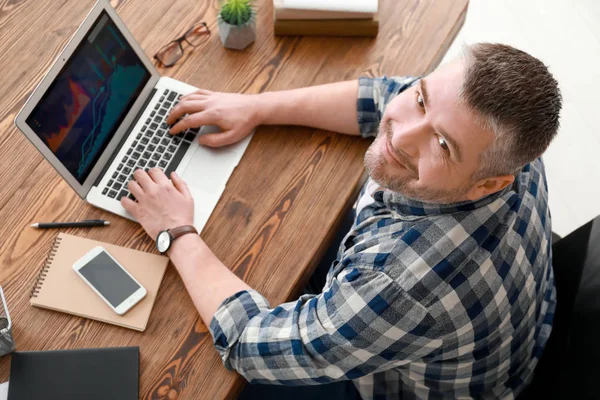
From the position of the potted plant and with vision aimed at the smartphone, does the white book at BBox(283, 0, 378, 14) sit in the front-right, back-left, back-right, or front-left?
back-left

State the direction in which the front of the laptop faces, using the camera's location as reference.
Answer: facing the viewer and to the right of the viewer

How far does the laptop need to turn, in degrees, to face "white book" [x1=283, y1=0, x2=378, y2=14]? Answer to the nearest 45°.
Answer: approximately 45° to its left
